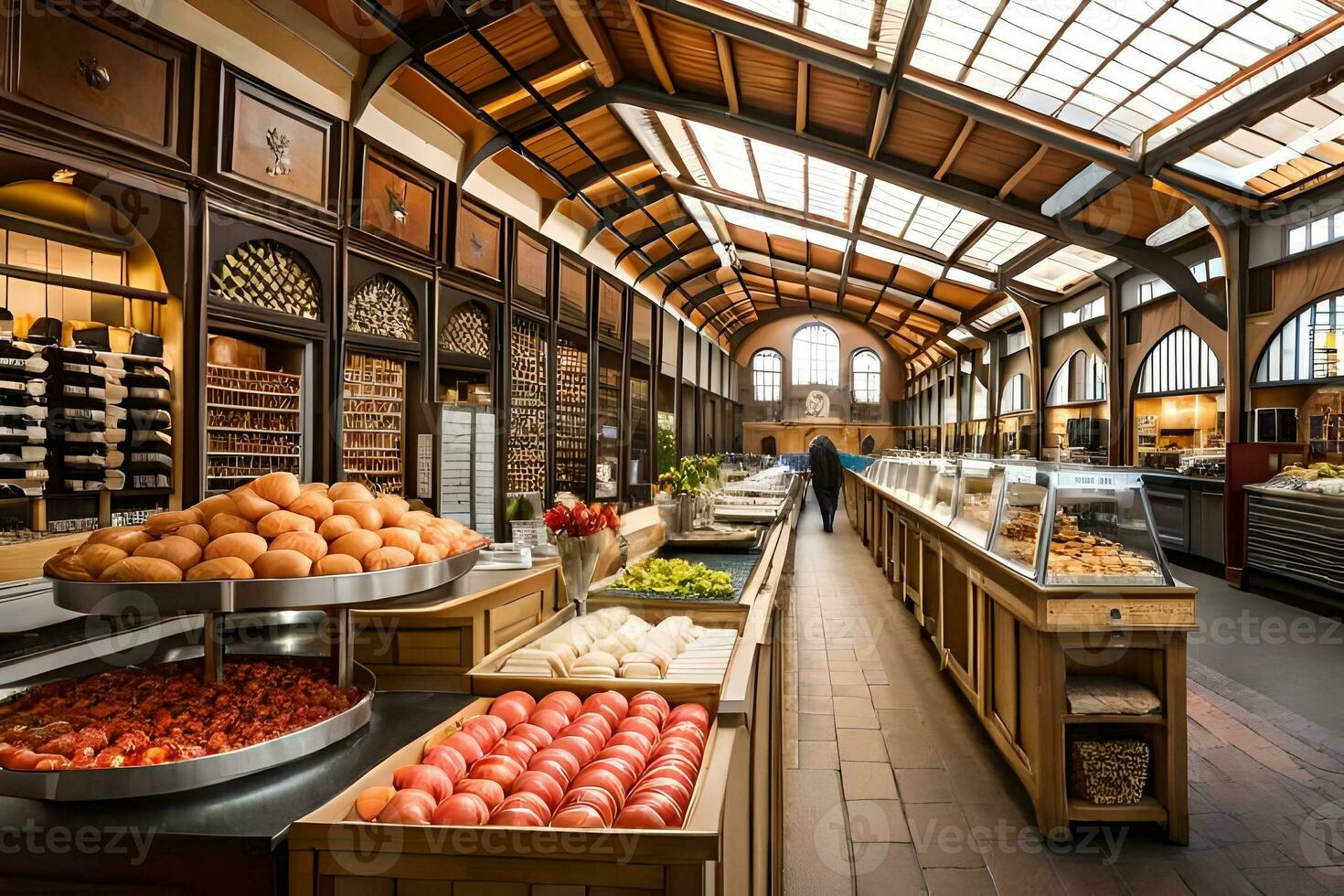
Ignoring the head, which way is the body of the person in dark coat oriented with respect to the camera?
away from the camera

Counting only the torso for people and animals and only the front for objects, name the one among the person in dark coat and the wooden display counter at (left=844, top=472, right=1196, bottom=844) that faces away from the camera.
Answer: the person in dark coat

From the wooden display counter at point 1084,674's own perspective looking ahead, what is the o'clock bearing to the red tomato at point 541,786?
The red tomato is roughly at 10 o'clock from the wooden display counter.

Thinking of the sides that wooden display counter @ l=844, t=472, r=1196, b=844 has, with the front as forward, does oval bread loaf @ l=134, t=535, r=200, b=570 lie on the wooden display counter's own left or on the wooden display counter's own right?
on the wooden display counter's own left

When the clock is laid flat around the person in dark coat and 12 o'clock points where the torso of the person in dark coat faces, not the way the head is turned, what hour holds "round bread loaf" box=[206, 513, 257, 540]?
The round bread loaf is roughly at 6 o'clock from the person in dark coat.

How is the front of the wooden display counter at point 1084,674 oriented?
to the viewer's left

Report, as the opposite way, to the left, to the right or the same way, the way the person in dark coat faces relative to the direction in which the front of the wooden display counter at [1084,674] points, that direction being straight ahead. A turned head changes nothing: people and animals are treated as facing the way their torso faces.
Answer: to the right

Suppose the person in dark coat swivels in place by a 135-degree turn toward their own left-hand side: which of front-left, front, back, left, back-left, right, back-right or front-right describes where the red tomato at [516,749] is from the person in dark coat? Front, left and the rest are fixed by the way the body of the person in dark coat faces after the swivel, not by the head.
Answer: front-left

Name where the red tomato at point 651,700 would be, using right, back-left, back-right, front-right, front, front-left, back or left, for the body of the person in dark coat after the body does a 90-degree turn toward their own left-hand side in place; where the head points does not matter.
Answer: left

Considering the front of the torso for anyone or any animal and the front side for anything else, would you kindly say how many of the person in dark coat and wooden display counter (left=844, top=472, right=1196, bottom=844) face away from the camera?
1

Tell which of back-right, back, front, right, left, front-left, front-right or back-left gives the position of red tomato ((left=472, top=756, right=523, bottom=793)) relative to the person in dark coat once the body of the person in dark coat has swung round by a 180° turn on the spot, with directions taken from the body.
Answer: front
